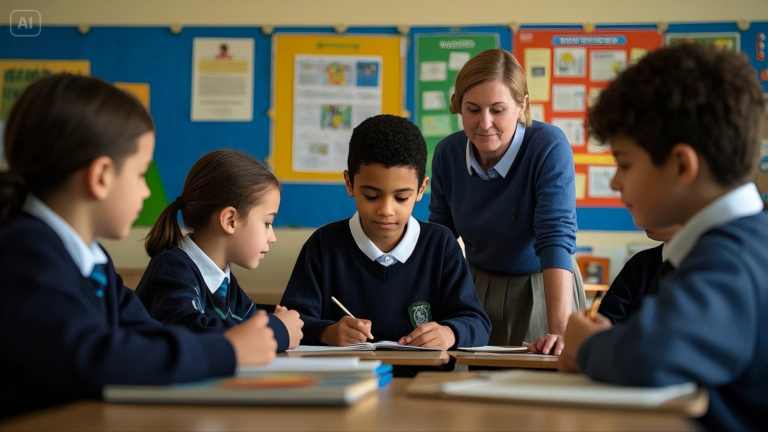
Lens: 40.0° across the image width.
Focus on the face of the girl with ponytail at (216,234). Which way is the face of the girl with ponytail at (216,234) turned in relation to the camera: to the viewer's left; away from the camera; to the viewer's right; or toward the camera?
to the viewer's right

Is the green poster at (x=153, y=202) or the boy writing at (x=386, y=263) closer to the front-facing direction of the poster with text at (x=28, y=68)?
the boy writing

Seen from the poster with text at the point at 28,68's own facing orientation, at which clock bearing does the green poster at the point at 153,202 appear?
The green poster is roughly at 10 o'clock from the poster with text.

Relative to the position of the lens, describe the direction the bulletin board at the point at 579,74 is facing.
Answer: facing the viewer

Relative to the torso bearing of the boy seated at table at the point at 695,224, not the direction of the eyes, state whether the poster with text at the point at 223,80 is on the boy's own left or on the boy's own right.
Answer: on the boy's own right

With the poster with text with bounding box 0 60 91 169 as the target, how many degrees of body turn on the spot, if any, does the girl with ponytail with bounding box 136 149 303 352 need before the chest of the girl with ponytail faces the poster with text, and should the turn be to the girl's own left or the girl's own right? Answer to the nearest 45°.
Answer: approximately 90° to the girl's own left

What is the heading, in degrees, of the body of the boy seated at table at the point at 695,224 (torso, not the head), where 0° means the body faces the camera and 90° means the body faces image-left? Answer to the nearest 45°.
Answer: approximately 90°

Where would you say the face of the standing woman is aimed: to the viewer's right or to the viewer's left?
to the viewer's left

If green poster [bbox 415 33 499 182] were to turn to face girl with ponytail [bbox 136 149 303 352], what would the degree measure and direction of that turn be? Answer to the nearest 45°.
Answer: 0° — it already faces them

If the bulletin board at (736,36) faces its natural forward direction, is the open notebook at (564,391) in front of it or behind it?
in front

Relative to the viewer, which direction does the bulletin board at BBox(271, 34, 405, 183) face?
toward the camera

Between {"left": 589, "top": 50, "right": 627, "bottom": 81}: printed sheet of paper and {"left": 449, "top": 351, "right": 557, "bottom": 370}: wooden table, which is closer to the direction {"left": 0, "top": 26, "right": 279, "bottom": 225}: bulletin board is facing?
the wooden table
